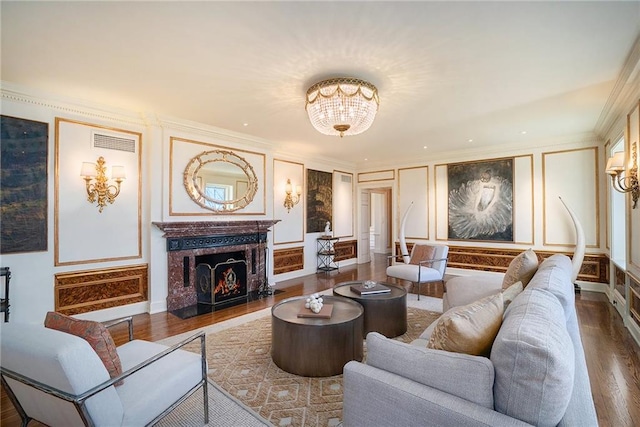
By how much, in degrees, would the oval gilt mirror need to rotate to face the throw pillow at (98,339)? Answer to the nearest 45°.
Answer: approximately 45° to its right

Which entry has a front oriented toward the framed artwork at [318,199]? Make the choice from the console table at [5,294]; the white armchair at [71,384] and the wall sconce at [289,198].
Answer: the white armchair

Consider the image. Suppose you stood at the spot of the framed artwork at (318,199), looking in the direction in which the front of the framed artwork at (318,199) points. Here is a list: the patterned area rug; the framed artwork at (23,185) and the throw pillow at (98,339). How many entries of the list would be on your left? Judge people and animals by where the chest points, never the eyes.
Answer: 0

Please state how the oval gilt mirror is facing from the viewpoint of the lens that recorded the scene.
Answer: facing the viewer and to the right of the viewer

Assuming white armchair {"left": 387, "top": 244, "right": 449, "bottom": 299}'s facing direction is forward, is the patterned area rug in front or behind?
in front

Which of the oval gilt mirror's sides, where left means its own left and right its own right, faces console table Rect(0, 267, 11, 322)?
right

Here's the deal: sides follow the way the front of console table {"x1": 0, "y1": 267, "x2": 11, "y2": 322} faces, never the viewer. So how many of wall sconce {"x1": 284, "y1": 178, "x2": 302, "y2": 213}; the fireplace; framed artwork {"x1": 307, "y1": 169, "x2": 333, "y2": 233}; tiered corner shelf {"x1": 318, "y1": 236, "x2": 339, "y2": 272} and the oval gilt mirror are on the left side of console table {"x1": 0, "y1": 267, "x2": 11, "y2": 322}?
5

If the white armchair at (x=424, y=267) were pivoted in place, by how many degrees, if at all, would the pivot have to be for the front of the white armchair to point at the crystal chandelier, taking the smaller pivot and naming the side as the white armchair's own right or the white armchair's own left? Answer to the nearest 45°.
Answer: approximately 45° to the white armchair's own left

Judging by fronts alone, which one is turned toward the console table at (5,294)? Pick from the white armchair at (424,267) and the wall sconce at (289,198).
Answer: the white armchair

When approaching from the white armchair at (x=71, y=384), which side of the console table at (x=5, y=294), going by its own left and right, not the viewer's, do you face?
front

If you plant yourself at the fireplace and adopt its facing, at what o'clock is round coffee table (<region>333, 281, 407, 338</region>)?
The round coffee table is roughly at 12 o'clock from the fireplace.

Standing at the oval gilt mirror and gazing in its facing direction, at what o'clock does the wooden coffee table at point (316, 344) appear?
The wooden coffee table is roughly at 1 o'clock from the oval gilt mirror.

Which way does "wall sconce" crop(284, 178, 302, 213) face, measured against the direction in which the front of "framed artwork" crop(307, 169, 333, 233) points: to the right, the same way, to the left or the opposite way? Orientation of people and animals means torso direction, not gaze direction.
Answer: the same way

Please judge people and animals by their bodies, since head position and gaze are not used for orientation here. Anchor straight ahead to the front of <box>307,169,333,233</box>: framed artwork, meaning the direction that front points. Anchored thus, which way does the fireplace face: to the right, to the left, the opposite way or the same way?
the same way

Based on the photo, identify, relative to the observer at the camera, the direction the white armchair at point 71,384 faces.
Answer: facing away from the viewer and to the right of the viewer

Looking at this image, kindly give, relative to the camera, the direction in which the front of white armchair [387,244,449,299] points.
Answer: facing the viewer and to the left of the viewer

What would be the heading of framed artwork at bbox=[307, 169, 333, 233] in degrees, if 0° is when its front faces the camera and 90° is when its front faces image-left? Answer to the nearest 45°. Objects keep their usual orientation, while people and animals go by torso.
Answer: approximately 315°

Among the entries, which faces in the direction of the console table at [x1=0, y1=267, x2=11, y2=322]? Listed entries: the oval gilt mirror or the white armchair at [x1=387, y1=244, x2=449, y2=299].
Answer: the white armchair

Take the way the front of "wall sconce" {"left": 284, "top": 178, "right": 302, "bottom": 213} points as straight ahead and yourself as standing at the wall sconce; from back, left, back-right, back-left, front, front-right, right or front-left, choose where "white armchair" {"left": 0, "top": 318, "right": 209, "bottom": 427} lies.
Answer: front-right

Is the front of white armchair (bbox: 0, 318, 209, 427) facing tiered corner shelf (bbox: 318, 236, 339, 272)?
yes
